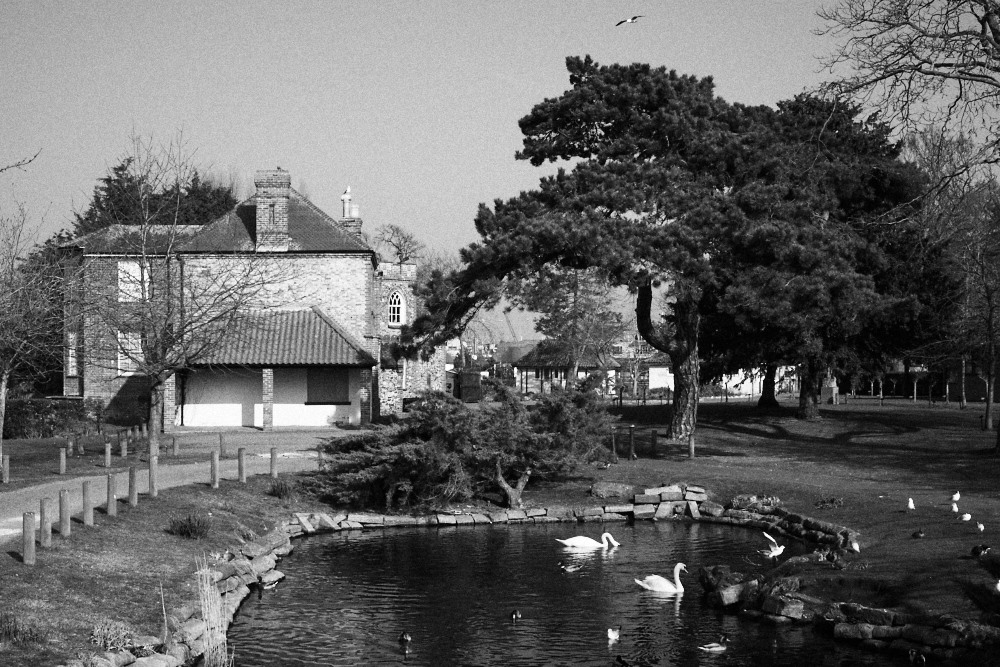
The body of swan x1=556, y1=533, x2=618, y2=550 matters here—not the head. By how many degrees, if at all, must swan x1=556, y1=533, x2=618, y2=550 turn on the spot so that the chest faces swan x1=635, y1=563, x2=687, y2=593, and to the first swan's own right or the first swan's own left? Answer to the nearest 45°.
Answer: approximately 90° to the first swan's own right

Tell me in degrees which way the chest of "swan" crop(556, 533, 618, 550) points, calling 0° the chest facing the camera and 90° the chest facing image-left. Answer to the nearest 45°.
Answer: approximately 270°
